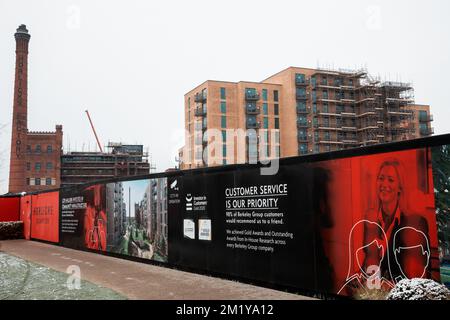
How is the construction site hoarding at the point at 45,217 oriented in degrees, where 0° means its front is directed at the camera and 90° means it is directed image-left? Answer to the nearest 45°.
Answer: approximately 45°

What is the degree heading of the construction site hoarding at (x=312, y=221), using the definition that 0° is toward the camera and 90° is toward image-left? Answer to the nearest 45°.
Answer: approximately 45°

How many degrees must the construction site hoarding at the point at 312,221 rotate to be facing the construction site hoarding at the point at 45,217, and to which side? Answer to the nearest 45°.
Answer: approximately 90° to its right

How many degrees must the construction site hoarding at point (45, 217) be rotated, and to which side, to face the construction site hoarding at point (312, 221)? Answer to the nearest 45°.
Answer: approximately 45° to its left

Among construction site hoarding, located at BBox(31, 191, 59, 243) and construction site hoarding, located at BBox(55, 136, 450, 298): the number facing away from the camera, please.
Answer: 0
